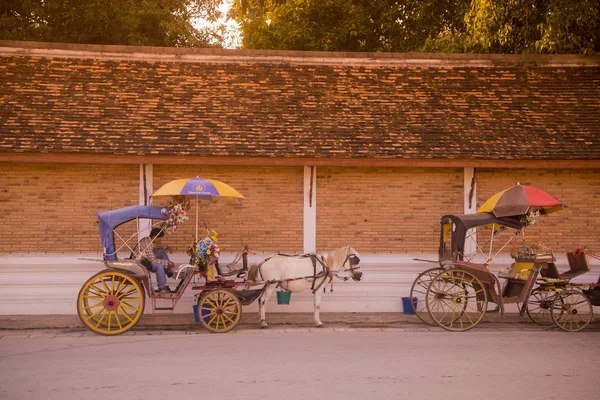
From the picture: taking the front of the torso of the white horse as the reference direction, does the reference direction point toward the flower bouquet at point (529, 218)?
yes

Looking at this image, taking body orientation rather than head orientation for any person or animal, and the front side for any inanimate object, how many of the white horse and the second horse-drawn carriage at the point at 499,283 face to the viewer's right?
2

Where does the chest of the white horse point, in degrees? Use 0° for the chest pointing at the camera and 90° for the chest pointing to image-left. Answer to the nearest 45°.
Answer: approximately 270°

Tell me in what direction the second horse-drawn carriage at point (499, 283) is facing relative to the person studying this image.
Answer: facing to the right of the viewer

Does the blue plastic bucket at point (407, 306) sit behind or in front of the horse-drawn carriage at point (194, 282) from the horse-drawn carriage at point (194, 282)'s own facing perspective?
in front

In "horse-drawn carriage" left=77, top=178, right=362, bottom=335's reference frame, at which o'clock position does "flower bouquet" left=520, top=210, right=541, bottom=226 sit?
The flower bouquet is roughly at 12 o'clock from the horse-drawn carriage.

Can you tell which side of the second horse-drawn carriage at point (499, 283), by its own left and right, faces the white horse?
back

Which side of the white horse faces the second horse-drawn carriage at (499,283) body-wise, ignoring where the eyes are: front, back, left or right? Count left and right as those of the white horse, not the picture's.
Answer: front

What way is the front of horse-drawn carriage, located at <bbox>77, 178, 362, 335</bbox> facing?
to the viewer's right
